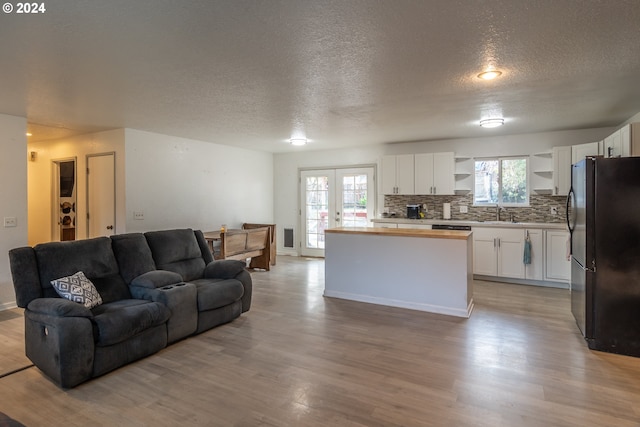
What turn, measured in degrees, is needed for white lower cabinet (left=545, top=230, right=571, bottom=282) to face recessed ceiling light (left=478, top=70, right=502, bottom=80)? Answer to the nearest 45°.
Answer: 0° — it already faces it

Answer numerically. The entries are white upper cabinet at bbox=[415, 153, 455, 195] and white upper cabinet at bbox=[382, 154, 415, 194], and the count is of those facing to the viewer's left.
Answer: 0

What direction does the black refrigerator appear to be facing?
to the viewer's left

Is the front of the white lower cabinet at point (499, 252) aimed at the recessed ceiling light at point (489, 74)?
yes

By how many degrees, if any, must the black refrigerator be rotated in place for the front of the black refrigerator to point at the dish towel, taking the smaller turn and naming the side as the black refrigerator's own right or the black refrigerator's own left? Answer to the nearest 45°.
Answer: approximately 45° to the black refrigerator's own right

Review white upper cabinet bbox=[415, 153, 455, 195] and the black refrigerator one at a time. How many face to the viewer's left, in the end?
1

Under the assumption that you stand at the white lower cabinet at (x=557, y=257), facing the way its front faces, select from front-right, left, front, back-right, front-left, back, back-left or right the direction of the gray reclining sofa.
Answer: front-right

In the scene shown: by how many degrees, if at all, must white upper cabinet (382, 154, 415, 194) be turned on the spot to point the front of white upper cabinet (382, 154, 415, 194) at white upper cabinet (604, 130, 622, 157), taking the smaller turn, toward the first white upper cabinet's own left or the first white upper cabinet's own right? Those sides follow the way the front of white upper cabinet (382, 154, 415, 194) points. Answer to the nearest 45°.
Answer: approximately 45° to the first white upper cabinet's own left

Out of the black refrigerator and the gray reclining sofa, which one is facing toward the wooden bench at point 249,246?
the black refrigerator

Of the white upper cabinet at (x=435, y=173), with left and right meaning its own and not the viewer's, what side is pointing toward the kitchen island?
front

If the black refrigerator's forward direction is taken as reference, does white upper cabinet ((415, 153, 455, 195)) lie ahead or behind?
ahead
